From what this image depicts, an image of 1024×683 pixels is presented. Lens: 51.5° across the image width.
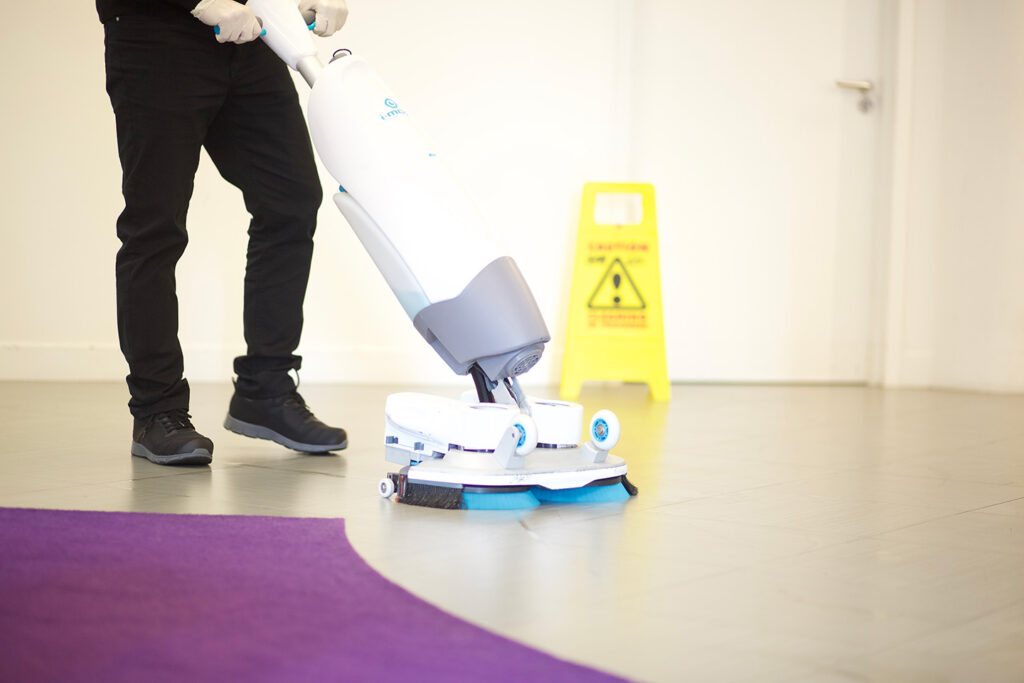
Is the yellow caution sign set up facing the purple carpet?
yes

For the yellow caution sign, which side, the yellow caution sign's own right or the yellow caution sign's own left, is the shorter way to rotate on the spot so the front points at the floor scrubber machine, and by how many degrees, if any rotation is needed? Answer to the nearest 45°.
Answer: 0° — it already faces it

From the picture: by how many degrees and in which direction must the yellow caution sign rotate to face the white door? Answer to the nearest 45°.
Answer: approximately 135° to its left

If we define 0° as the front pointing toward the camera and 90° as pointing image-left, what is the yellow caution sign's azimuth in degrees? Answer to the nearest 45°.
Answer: approximately 0°

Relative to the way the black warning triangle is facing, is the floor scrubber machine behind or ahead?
ahead

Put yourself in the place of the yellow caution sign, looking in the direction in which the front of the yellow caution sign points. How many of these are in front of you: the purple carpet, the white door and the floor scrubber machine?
2

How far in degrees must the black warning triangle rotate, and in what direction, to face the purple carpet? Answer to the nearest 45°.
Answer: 0° — it already faces it

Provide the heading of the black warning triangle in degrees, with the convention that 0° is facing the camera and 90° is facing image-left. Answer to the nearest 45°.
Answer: approximately 0°

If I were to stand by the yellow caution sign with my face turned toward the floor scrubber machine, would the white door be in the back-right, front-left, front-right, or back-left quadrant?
back-left

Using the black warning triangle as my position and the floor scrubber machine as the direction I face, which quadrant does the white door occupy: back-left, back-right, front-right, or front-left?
back-left

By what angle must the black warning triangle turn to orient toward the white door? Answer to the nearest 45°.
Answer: approximately 135° to its left
